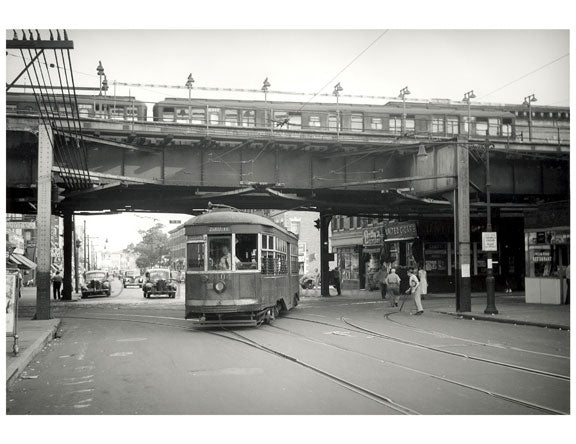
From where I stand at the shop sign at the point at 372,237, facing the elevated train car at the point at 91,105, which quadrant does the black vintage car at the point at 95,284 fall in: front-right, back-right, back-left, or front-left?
front-right

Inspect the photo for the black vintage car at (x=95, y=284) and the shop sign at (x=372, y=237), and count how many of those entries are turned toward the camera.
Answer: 2

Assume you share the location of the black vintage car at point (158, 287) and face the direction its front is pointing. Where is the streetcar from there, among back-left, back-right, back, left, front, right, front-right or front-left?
front

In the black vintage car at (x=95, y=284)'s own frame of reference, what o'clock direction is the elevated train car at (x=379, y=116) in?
The elevated train car is roughly at 11 o'clock from the black vintage car.

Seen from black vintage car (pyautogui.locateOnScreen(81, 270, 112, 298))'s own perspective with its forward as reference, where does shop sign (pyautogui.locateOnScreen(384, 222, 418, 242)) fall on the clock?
The shop sign is roughly at 10 o'clock from the black vintage car.

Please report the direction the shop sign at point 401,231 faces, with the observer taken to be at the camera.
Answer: facing the viewer and to the left of the viewer

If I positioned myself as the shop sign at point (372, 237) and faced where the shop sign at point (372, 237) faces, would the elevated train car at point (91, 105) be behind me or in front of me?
in front

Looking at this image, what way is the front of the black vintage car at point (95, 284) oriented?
toward the camera

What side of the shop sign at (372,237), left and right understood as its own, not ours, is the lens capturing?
front
